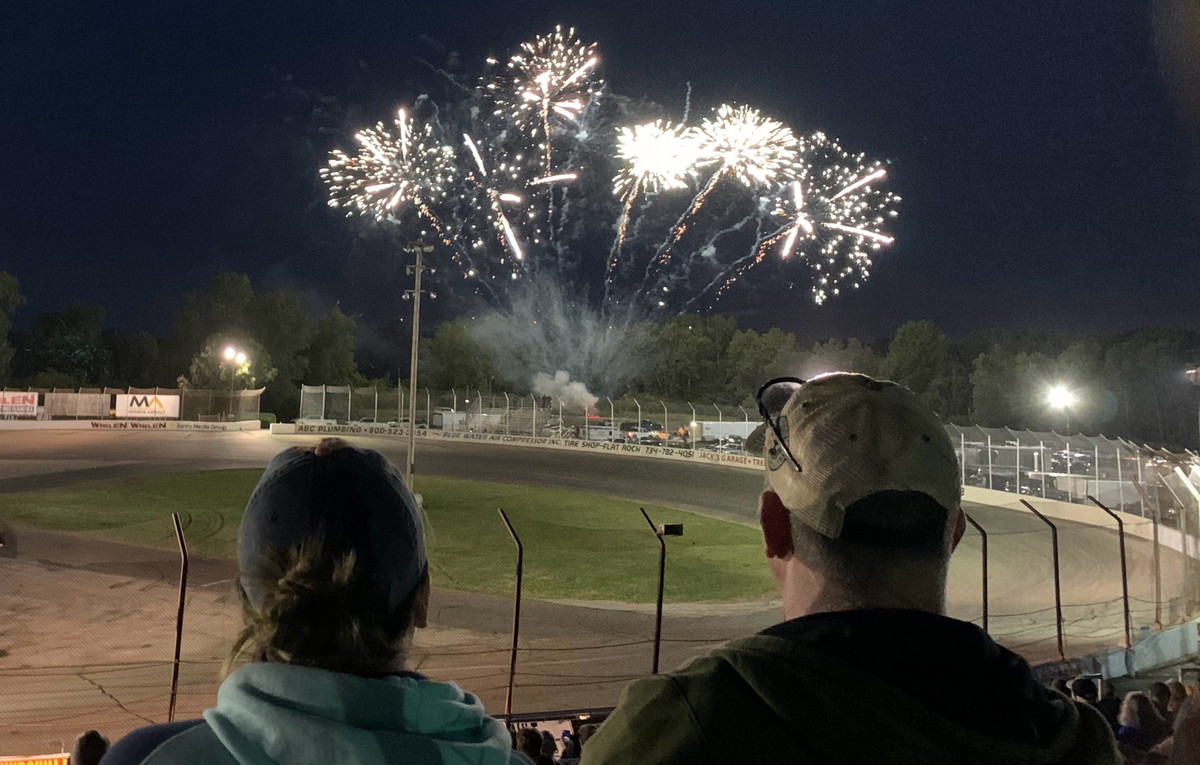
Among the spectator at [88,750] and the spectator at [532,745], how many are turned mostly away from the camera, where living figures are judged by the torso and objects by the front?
2

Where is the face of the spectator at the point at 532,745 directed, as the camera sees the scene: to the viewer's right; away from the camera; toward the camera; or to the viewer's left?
away from the camera

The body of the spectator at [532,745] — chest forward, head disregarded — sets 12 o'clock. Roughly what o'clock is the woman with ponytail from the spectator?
The woman with ponytail is roughly at 6 o'clock from the spectator.

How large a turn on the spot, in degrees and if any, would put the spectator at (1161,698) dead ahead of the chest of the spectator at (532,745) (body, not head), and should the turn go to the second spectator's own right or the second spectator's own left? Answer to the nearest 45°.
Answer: approximately 90° to the second spectator's own right

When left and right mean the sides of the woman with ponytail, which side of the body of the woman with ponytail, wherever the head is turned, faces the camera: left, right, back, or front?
back

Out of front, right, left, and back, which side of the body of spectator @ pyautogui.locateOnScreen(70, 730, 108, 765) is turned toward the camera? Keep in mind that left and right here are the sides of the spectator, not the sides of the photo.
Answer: back

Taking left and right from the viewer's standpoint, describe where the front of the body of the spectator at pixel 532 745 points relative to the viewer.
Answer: facing away from the viewer

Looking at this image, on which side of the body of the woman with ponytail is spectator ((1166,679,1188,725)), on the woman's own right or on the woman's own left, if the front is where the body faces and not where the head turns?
on the woman's own right

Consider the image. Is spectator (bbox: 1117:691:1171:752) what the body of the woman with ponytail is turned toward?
no

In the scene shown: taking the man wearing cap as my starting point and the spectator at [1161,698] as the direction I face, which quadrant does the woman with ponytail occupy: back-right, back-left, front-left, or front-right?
back-left

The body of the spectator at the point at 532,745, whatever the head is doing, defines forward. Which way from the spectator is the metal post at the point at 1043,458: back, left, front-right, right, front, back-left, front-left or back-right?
front-right

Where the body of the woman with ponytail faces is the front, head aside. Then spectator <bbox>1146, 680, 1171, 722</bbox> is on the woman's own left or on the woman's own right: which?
on the woman's own right

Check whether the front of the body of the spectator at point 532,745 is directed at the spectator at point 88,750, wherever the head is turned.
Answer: no

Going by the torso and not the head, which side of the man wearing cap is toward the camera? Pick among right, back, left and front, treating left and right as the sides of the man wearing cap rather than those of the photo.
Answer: back

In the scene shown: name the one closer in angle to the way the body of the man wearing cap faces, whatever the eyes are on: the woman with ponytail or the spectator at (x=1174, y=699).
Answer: the spectator

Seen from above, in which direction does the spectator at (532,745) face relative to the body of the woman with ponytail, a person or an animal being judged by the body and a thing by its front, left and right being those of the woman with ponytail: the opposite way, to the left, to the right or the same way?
the same way
